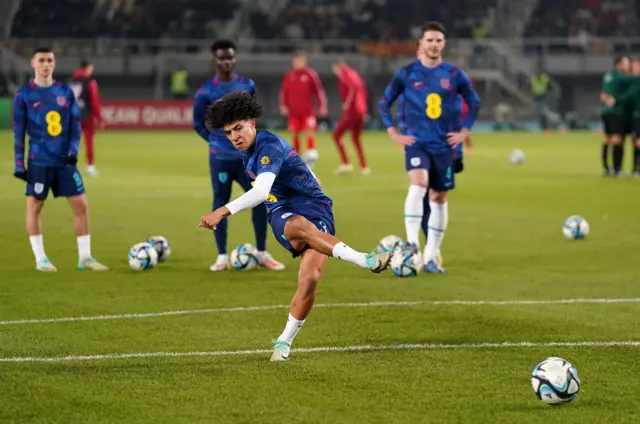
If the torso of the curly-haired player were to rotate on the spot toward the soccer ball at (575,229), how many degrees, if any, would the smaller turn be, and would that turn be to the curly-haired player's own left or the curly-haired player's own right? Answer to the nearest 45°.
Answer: approximately 180°

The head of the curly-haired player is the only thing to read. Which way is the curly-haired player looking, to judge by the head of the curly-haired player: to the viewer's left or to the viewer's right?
to the viewer's left

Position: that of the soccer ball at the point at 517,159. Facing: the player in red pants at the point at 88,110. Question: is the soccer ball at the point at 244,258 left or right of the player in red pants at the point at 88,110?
left

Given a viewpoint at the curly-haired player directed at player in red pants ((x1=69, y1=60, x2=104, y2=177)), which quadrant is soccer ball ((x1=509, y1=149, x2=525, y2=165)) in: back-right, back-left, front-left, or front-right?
front-right

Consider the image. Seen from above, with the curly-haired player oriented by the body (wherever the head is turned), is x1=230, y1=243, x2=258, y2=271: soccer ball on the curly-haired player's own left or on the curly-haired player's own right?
on the curly-haired player's own right

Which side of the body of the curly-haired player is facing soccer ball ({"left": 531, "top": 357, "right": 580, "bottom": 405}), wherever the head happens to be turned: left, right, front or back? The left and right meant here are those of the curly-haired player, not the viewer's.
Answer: left

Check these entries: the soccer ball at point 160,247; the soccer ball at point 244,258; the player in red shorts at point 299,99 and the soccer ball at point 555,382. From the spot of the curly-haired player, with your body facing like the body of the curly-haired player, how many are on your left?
1

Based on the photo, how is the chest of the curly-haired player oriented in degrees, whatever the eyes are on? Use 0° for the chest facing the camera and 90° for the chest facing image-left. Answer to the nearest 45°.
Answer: approximately 45°

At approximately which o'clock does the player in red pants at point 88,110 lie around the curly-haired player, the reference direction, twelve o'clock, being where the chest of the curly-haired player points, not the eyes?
The player in red pants is roughly at 4 o'clock from the curly-haired player.

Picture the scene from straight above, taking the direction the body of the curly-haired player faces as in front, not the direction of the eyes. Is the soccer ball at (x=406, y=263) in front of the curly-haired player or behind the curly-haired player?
behind

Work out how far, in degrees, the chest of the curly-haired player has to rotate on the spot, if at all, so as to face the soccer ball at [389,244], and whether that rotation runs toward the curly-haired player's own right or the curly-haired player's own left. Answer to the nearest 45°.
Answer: approximately 135° to the curly-haired player's own right

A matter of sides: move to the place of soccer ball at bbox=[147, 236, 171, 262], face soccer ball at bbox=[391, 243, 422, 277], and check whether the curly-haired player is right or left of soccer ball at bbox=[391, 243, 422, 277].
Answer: right

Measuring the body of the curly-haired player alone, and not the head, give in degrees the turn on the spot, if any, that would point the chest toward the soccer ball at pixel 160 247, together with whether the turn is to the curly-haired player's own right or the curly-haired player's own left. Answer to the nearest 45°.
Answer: approximately 135° to the curly-haired player's own right

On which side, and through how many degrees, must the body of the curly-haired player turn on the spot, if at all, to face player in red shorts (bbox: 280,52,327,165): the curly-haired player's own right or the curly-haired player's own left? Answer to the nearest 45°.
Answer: approximately 135° to the curly-haired player's own right
